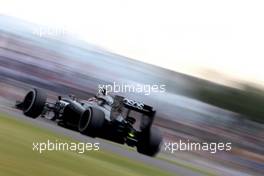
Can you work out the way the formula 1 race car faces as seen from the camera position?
facing away from the viewer and to the left of the viewer
